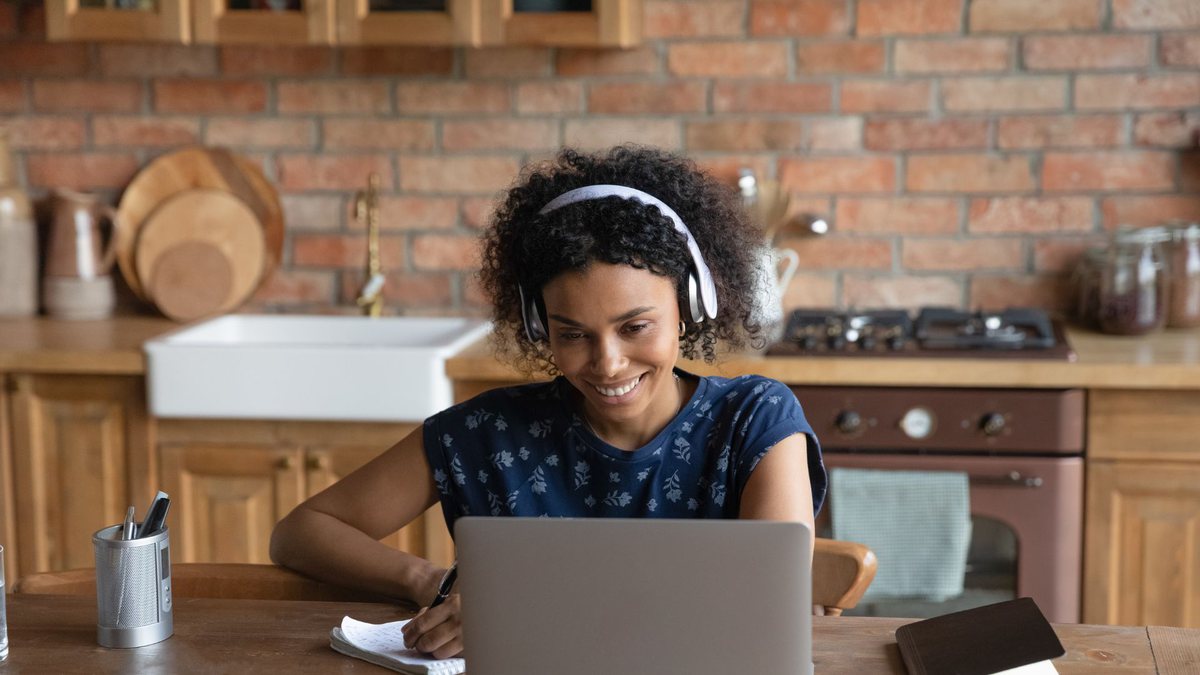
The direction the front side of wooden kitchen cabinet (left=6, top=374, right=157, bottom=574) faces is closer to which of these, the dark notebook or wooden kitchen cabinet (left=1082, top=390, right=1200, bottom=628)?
the dark notebook

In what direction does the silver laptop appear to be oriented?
away from the camera

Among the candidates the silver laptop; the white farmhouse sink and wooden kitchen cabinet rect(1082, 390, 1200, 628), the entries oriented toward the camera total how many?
2
